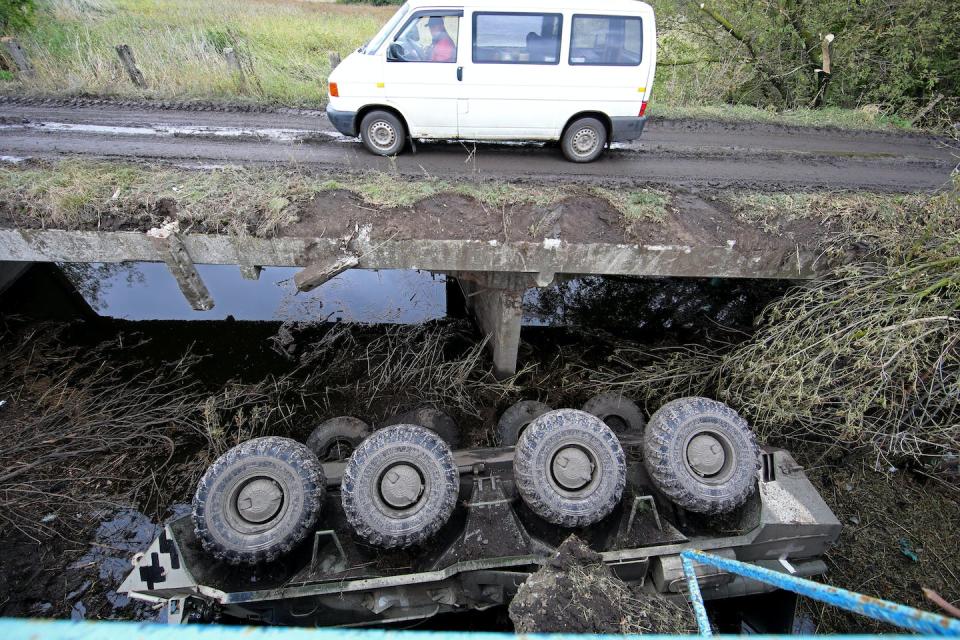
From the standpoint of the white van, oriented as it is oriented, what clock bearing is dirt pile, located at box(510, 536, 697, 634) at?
The dirt pile is roughly at 9 o'clock from the white van.

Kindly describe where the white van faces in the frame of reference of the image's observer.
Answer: facing to the left of the viewer

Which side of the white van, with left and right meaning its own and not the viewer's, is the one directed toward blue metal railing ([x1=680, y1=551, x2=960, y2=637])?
left

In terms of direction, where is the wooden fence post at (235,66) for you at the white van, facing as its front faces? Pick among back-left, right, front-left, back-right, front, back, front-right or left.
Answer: front-right

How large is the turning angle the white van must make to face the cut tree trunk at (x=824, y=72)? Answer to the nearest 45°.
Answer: approximately 135° to its right

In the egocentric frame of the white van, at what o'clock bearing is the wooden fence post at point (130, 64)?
The wooden fence post is roughly at 1 o'clock from the white van.

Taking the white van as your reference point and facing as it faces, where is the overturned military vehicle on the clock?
The overturned military vehicle is roughly at 9 o'clock from the white van.

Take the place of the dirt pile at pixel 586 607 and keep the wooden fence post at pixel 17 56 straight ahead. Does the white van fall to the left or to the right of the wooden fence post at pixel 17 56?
right

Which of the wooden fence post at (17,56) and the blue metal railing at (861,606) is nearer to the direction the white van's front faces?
the wooden fence post
